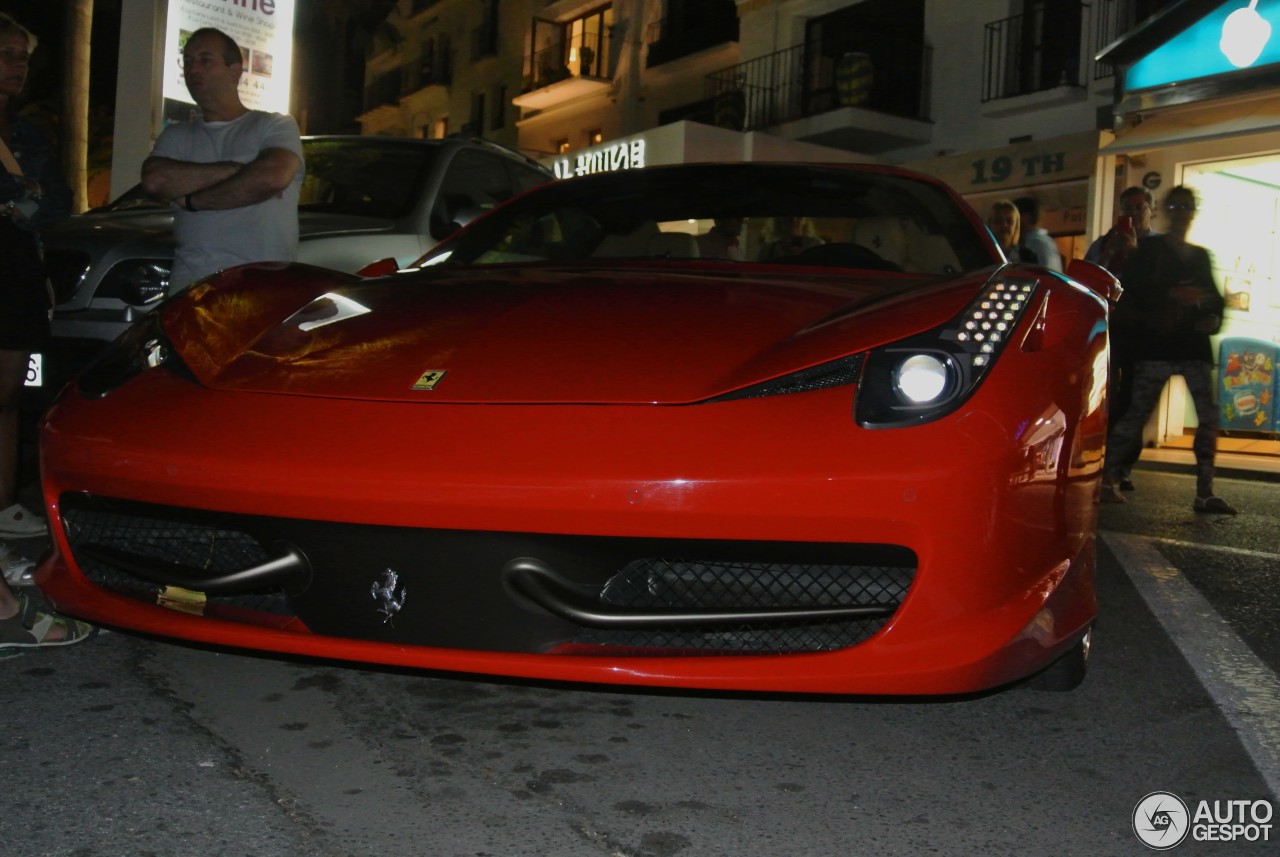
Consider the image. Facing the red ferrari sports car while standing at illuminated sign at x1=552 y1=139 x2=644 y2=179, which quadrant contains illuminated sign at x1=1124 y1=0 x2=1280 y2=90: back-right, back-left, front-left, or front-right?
front-left

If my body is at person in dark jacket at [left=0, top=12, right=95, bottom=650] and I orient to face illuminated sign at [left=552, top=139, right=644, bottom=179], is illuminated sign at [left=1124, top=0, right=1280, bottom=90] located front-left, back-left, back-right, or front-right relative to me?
front-right

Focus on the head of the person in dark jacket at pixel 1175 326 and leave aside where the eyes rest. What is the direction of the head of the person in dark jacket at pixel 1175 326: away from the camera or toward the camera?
toward the camera

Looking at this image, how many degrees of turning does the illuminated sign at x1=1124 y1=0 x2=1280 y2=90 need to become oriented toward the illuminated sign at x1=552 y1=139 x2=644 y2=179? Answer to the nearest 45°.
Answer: approximately 90° to its right

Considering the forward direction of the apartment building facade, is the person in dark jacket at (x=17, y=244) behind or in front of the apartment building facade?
in front

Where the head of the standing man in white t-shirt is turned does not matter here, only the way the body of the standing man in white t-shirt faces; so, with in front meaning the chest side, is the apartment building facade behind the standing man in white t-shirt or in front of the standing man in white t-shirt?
behind

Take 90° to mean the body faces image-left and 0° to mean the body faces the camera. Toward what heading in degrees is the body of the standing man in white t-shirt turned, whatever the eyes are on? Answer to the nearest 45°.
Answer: approximately 45°

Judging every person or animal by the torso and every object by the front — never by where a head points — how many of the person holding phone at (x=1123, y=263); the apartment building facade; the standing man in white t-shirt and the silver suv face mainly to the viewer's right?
0

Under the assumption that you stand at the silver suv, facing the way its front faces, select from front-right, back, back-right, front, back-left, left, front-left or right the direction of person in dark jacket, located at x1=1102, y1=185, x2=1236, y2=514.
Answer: back-left

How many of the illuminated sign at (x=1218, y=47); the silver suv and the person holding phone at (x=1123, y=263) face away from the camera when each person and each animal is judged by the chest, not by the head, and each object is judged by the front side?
0

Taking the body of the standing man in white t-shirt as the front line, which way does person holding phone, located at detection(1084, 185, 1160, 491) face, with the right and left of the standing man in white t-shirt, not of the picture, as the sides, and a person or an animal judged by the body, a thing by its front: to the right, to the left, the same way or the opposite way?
the same way

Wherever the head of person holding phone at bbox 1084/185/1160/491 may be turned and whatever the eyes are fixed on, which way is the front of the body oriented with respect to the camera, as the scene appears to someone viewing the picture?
toward the camera

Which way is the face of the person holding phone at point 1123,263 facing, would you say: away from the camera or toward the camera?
toward the camera

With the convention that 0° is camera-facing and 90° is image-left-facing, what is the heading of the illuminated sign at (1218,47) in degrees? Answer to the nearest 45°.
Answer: approximately 45°

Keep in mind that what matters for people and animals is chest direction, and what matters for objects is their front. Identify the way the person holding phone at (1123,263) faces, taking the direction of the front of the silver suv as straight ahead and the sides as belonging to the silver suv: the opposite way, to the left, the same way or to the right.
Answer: the same way

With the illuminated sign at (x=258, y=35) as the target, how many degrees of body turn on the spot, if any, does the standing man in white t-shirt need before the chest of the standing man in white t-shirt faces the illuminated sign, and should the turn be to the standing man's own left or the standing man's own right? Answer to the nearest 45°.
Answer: approximately 135° to the standing man's own right

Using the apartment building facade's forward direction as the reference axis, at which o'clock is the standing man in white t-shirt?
The standing man in white t-shirt is roughly at 11 o'clock from the apartment building facade.

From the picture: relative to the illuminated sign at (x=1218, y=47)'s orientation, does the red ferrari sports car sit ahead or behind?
ahead
